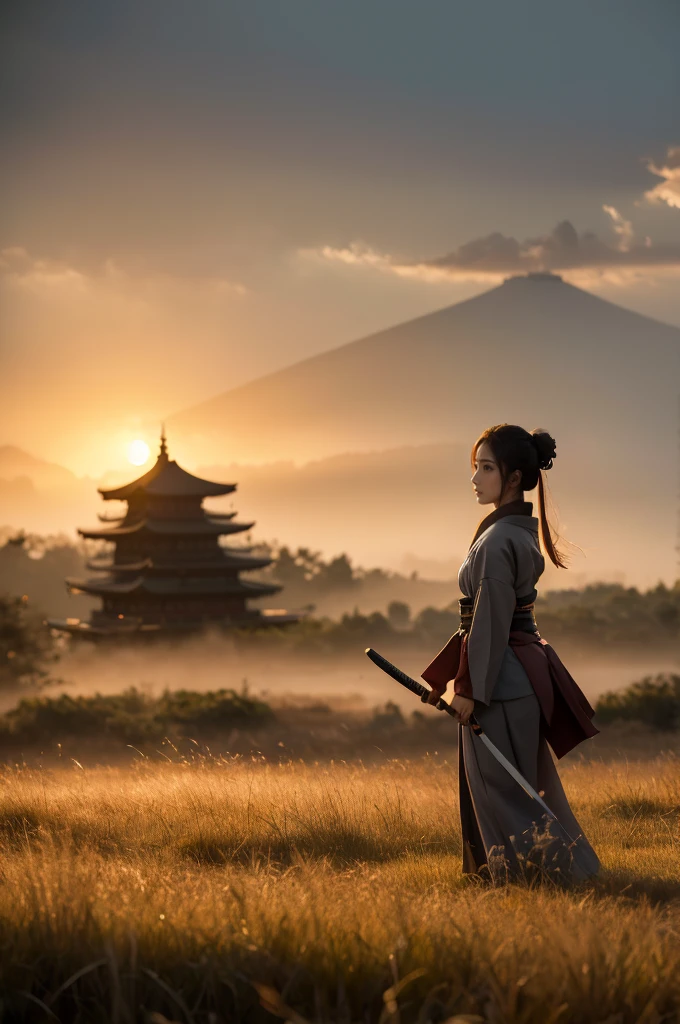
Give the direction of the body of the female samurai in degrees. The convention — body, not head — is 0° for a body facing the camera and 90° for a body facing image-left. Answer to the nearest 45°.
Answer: approximately 90°

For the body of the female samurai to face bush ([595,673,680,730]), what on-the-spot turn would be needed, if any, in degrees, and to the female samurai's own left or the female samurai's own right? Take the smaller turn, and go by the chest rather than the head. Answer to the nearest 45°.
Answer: approximately 90° to the female samurai's own right

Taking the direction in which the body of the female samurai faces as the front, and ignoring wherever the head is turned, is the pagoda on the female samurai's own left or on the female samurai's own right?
on the female samurai's own right

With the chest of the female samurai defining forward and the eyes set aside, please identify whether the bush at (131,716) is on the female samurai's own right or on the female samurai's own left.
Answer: on the female samurai's own right

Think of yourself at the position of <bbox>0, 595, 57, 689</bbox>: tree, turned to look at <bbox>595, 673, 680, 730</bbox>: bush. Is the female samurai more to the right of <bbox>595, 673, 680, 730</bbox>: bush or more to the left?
right
